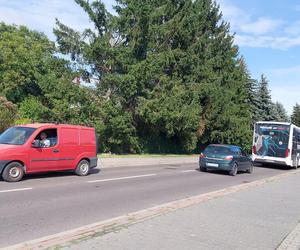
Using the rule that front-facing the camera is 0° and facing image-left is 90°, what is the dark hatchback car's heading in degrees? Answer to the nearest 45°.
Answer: approximately 225°

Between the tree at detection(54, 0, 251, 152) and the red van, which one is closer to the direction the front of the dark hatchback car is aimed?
the tree

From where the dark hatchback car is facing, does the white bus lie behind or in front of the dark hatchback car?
in front

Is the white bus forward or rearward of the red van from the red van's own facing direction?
rearward

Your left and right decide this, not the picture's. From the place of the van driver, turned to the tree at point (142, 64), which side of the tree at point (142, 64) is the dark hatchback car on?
right

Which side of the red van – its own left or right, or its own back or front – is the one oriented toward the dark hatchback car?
back

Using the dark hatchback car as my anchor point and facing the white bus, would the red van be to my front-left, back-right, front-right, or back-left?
back-left

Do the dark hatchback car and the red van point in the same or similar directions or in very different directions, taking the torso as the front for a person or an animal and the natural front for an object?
very different directions
